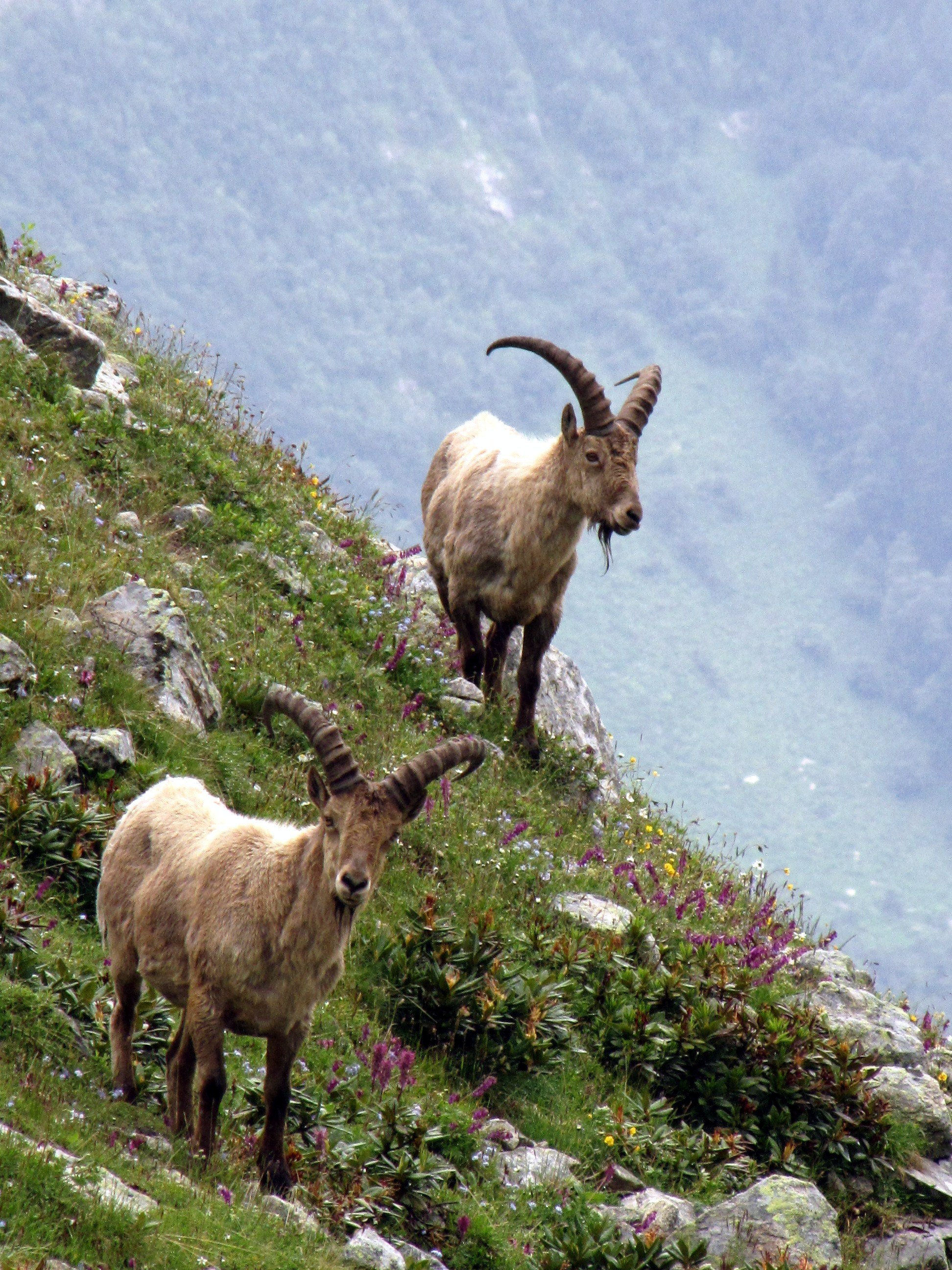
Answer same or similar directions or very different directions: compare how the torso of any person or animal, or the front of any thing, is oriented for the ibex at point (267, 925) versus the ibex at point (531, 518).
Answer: same or similar directions

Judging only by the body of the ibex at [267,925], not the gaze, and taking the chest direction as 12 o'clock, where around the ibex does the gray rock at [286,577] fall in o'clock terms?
The gray rock is roughly at 7 o'clock from the ibex.

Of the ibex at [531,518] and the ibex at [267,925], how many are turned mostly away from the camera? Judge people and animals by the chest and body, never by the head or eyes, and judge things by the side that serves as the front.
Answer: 0

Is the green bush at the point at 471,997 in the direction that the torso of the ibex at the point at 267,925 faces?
no

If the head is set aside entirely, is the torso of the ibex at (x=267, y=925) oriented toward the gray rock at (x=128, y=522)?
no

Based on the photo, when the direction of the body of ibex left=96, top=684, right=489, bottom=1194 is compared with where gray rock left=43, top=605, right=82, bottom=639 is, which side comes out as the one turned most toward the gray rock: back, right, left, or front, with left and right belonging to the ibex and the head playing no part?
back

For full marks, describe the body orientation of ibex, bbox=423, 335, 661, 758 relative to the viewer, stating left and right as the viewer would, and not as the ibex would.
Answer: facing the viewer and to the right of the viewer

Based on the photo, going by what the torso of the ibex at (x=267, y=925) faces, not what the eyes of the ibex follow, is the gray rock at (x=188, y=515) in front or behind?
behind

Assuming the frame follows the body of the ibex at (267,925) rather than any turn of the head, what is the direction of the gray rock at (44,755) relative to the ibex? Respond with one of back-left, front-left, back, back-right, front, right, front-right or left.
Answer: back

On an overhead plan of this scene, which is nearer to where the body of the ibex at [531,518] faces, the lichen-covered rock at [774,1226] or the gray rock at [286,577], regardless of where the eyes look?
the lichen-covered rock
